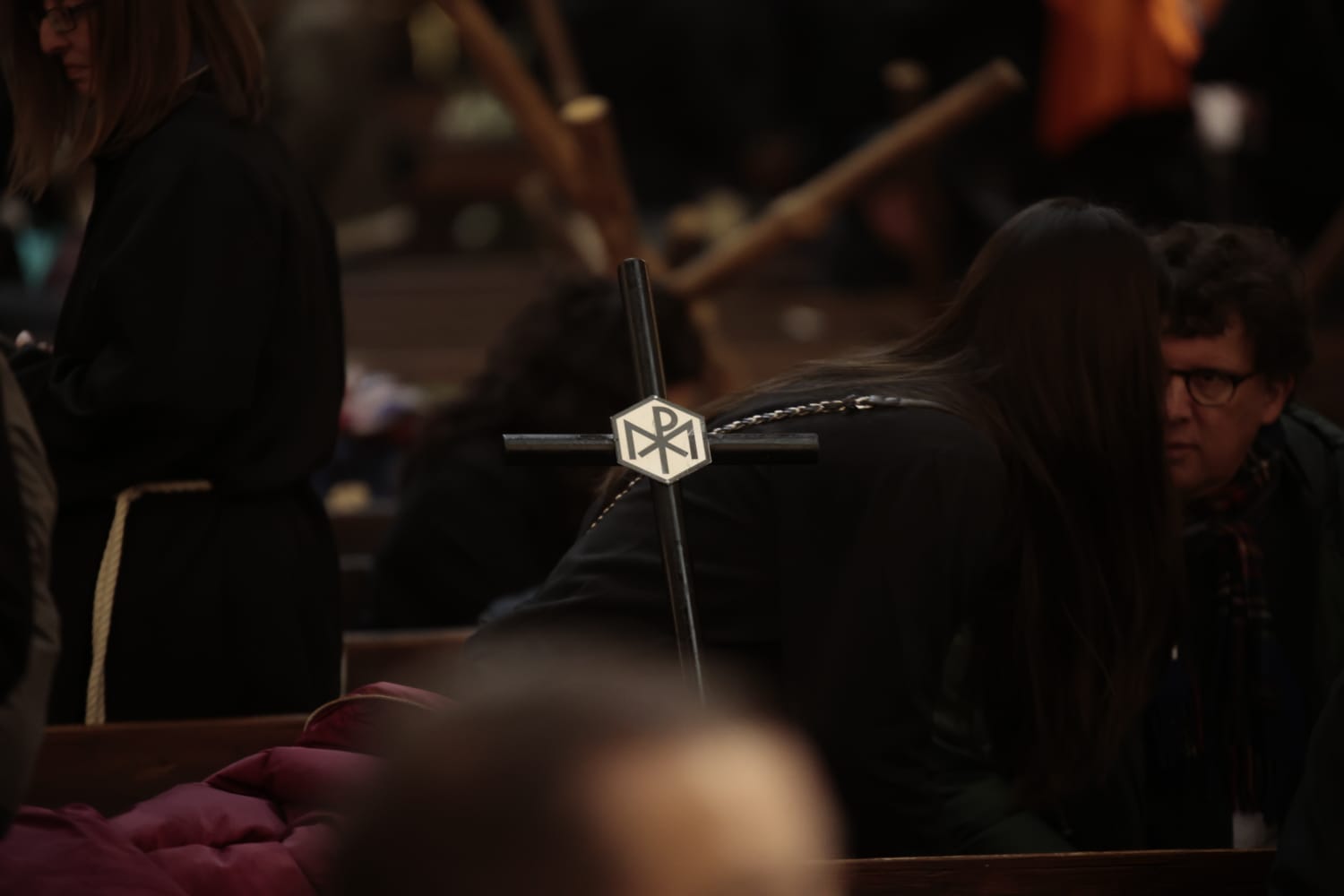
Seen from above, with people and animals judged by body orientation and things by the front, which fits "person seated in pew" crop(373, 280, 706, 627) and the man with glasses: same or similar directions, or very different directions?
very different directions

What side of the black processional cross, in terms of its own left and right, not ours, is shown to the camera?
front

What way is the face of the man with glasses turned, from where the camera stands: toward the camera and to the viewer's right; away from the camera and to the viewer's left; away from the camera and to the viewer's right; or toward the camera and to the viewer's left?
toward the camera and to the viewer's left

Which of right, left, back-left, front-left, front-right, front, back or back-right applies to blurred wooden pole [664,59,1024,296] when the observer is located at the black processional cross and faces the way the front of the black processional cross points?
back

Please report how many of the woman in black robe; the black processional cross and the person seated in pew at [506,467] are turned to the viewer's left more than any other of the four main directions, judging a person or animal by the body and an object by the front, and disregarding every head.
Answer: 1

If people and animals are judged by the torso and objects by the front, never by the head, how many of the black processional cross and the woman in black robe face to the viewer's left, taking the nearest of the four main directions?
1

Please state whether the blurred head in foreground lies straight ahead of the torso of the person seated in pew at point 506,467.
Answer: no

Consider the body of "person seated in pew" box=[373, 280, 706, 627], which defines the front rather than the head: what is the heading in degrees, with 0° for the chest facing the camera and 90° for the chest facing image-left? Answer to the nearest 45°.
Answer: approximately 225°

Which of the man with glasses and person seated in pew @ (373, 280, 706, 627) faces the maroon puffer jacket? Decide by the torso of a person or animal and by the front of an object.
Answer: the man with glasses

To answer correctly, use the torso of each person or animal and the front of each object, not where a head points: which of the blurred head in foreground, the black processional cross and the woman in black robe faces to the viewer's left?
the woman in black robe

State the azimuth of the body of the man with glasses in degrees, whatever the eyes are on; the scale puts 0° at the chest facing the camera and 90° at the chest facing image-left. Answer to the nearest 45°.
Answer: approximately 45°

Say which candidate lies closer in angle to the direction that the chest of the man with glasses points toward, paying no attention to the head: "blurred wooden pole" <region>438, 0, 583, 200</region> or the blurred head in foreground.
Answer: the blurred head in foreground

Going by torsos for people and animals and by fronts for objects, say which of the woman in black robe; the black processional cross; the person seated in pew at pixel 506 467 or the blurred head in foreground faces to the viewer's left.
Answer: the woman in black robe

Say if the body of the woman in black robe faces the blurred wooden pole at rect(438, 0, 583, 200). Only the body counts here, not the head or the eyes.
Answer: no

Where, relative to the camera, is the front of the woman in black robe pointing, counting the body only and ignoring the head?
to the viewer's left
